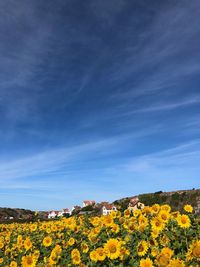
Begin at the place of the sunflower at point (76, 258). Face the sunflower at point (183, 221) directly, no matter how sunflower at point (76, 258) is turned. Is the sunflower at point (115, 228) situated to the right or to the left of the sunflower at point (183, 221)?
left

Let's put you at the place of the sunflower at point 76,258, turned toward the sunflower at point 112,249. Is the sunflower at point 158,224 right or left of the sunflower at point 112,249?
left

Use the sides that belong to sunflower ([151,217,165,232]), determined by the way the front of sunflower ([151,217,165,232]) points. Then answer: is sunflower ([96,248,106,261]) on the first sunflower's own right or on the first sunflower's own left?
on the first sunflower's own right

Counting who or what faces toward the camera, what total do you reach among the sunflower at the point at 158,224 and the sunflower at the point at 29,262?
2

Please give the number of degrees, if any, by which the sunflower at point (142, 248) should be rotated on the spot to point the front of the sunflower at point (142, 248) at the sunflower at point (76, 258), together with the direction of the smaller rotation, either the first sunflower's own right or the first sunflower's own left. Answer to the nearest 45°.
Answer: approximately 90° to the first sunflower's own right
